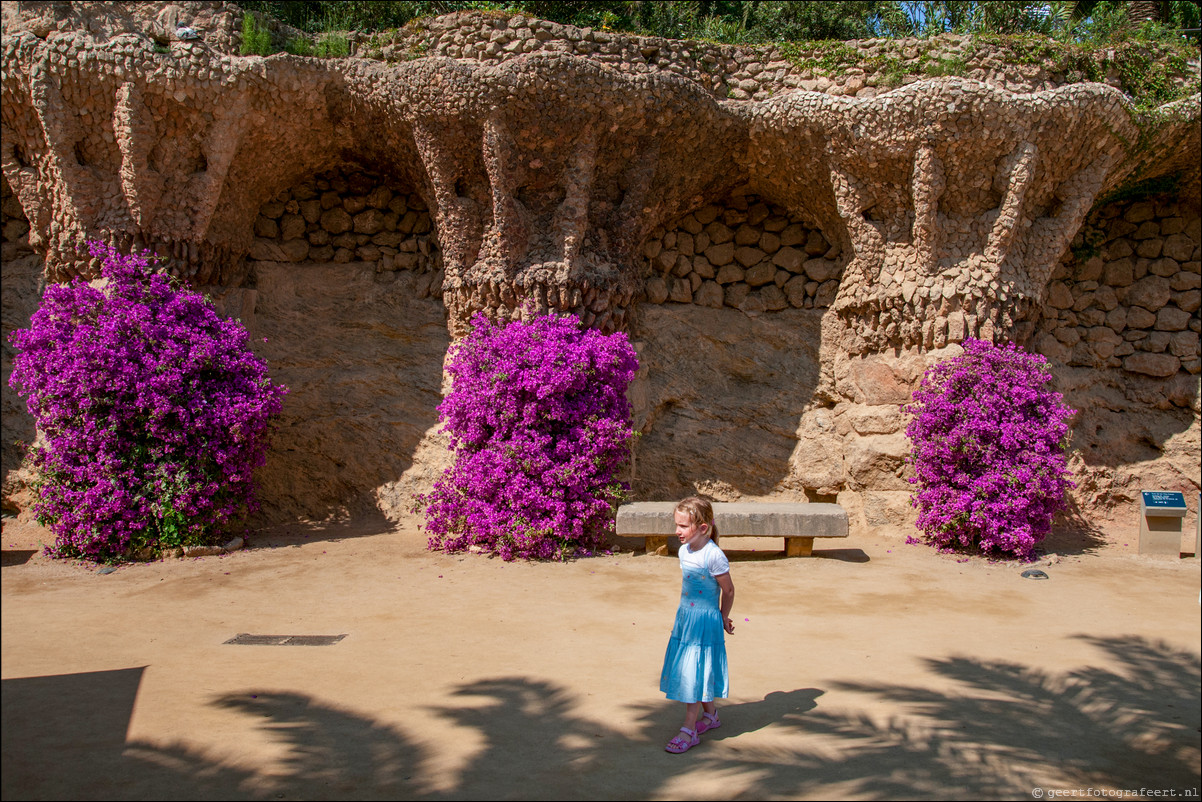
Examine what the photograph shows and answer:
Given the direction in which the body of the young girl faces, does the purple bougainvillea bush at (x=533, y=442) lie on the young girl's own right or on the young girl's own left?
on the young girl's own right

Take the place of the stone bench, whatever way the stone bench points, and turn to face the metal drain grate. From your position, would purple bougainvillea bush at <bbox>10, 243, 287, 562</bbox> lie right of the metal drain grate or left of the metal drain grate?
right

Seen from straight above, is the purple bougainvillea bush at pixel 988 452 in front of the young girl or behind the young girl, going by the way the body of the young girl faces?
behind

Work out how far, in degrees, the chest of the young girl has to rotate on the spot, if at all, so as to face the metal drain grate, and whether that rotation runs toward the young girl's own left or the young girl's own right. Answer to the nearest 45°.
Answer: approximately 90° to the young girl's own right

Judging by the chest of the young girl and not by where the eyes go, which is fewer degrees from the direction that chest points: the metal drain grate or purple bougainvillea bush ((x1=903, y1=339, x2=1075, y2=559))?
the metal drain grate

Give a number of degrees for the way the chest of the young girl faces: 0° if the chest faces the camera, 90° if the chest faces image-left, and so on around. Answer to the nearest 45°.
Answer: approximately 45°

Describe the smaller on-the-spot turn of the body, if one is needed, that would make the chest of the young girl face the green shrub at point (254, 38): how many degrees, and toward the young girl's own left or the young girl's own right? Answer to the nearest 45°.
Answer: approximately 90° to the young girl's own right

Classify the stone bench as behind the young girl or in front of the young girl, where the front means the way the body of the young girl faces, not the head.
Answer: behind

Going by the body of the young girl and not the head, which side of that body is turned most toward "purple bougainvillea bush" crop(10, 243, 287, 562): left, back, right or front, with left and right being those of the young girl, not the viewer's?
right
